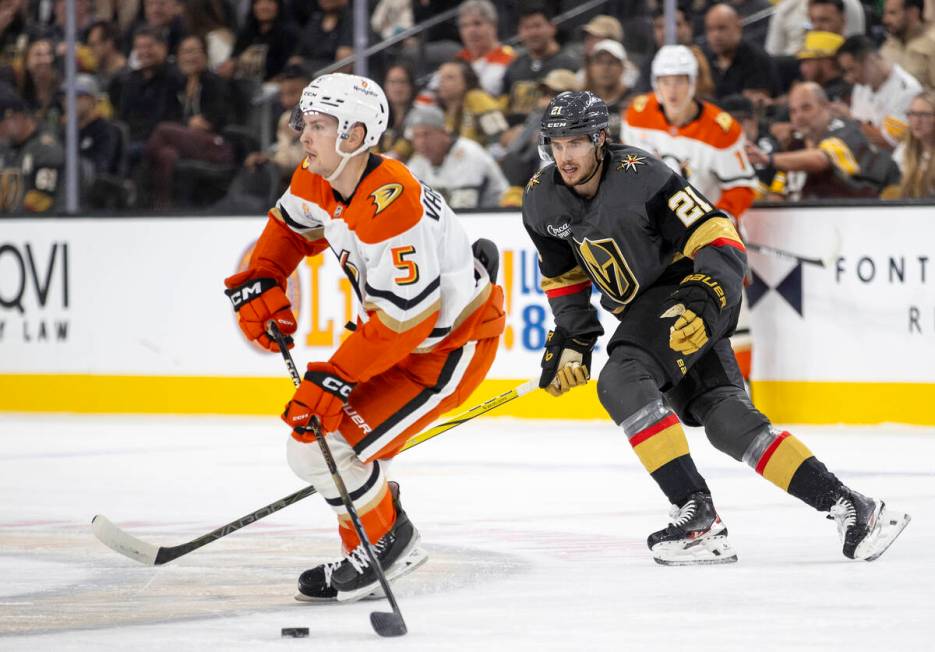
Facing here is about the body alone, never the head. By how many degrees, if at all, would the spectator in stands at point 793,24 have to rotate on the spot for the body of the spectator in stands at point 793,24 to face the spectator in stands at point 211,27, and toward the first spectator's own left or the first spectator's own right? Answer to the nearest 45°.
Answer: approximately 90° to the first spectator's own right

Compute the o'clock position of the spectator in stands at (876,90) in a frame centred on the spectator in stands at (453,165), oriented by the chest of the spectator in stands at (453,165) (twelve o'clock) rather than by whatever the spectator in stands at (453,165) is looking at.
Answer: the spectator in stands at (876,90) is roughly at 8 o'clock from the spectator in stands at (453,165).

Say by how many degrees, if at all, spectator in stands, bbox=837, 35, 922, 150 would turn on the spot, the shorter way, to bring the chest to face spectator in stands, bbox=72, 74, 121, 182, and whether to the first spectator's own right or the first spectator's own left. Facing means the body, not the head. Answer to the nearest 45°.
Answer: approximately 45° to the first spectator's own right

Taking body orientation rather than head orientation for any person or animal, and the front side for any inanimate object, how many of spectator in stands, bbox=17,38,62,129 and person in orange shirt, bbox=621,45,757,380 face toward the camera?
2

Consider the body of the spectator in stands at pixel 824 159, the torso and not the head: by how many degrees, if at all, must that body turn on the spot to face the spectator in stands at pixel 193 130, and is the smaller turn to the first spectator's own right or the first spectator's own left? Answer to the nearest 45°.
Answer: approximately 45° to the first spectator's own right

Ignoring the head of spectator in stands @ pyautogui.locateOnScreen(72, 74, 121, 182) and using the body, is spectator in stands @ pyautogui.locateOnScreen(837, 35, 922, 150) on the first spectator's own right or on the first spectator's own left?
on the first spectator's own left
